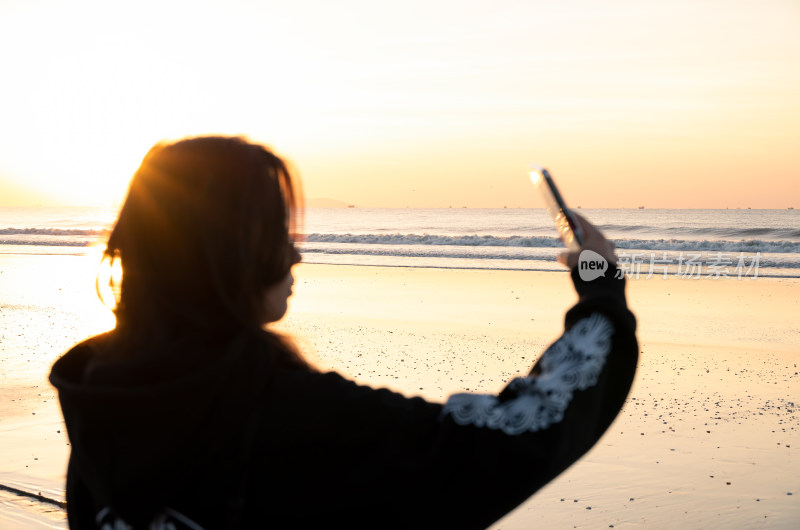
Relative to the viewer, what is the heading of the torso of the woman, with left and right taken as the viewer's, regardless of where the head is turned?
facing away from the viewer and to the right of the viewer

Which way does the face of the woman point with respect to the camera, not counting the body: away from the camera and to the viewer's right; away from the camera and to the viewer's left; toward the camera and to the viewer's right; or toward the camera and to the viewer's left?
away from the camera and to the viewer's right
